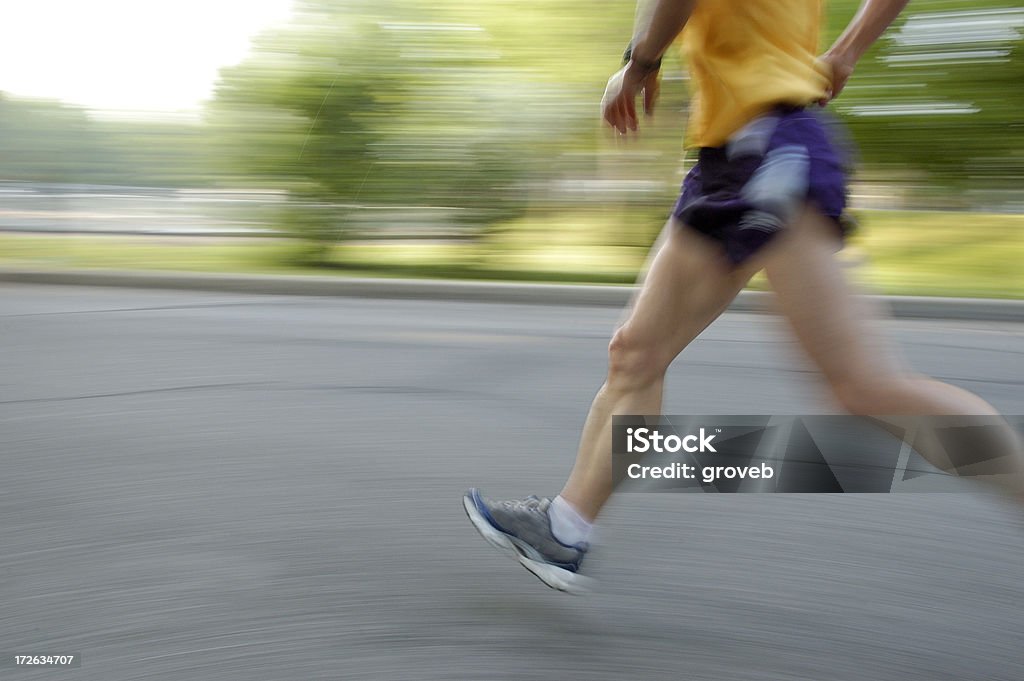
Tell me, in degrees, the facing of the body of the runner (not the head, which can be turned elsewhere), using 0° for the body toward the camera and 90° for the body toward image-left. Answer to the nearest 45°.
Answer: approximately 90°
